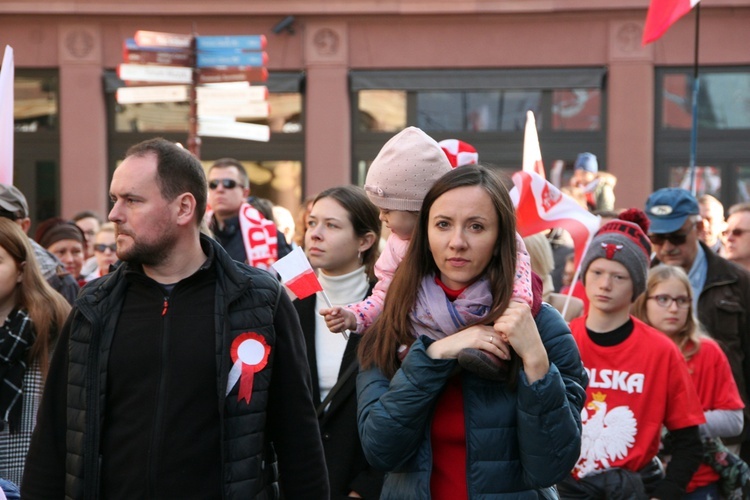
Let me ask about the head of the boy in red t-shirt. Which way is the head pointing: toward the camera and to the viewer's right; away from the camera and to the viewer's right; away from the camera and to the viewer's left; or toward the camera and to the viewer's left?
toward the camera and to the viewer's left

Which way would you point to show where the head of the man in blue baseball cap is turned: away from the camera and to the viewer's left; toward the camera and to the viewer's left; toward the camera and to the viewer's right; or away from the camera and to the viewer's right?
toward the camera and to the viewer's left

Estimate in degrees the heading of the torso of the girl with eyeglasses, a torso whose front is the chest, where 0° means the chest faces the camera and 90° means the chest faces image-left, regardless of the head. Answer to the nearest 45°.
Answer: approximately 45°

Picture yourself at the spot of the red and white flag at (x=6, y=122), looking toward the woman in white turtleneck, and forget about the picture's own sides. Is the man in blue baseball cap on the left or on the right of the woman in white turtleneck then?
left

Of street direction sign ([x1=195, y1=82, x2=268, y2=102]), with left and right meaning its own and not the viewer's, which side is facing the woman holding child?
front

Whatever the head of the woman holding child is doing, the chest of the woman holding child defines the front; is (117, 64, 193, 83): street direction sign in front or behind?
behind

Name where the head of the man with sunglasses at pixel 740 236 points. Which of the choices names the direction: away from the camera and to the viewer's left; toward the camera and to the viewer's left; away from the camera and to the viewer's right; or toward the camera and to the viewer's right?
toward the camera and to the viewer's left

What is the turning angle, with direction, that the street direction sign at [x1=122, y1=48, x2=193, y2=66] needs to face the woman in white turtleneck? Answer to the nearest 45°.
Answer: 0° — it already faces them
